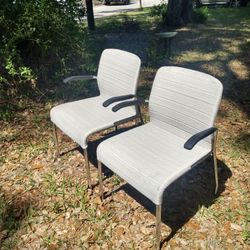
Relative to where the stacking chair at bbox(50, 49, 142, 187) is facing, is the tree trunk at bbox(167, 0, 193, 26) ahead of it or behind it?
behind

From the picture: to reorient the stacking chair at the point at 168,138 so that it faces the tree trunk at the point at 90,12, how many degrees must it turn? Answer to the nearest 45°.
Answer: approximately 135° to its right

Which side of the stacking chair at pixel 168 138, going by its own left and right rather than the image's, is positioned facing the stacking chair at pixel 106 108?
right

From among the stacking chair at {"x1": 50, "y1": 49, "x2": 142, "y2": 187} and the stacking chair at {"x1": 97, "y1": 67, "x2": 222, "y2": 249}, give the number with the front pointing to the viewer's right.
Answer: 0

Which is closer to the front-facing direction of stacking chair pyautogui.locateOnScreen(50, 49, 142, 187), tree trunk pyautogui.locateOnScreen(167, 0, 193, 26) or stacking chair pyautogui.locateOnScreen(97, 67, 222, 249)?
the stacking chair

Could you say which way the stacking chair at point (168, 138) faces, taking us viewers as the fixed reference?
facing the viewer and to the left of the viewer

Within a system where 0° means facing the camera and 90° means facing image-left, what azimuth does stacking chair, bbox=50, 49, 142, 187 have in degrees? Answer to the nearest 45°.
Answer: approximately 45°

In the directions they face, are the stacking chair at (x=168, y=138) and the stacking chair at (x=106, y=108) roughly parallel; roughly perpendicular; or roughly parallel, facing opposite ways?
roughly parallel

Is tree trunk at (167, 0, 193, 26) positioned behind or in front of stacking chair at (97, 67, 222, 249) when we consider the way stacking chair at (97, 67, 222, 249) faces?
behind

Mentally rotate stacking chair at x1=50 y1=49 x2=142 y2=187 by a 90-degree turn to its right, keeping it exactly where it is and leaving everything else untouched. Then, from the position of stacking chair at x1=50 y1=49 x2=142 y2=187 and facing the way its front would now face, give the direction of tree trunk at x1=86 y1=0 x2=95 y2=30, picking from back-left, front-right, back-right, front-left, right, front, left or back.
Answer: front-right

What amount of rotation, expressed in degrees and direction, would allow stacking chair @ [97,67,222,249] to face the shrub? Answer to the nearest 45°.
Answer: approximately 90° to its right
